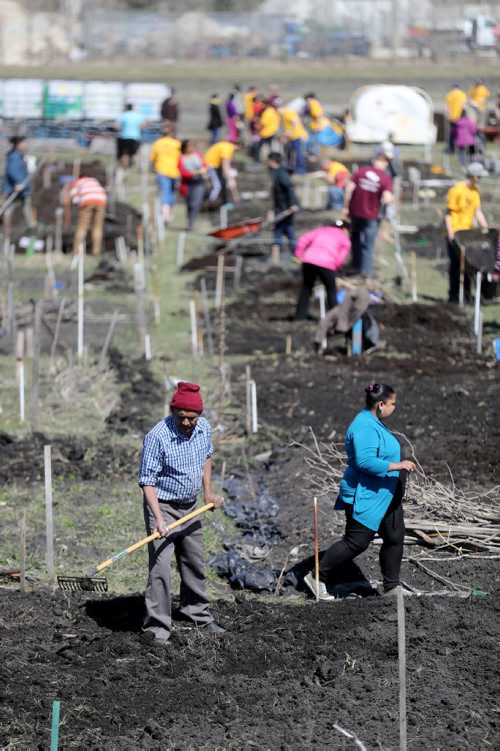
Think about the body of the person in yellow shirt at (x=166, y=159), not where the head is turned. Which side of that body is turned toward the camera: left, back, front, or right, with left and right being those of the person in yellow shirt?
back

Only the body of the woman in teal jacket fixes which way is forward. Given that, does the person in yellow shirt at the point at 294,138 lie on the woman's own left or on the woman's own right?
on the woman's own left

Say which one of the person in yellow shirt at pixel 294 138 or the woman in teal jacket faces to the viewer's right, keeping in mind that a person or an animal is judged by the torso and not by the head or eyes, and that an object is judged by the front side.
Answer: the woman in teal jacket

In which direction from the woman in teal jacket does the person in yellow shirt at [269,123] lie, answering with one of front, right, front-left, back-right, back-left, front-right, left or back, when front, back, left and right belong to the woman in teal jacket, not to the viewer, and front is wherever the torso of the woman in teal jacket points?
left

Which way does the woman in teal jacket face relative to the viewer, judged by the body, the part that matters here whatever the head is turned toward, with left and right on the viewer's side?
facing to the right of the viewer

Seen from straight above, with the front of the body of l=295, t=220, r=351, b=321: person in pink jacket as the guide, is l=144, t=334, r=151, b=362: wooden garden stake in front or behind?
behind

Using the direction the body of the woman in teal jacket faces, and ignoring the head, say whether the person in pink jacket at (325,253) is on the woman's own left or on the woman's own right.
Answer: on the woman's own left

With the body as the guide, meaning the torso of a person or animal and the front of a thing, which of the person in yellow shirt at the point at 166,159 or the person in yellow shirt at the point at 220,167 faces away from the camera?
the person in yellow shirt at the point at 166,159

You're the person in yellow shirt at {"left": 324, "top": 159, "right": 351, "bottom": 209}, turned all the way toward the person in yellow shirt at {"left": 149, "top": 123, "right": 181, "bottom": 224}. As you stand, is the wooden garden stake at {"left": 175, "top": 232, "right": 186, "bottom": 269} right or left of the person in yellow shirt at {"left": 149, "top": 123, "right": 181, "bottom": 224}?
left

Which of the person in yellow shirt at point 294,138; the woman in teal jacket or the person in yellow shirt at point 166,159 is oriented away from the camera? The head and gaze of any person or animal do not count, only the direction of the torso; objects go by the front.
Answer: the person in yellow shirt at point 166,159

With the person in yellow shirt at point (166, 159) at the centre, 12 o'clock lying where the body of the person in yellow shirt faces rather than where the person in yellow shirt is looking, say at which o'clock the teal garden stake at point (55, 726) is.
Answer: The teal garden stake is roughly at 6 o'clock from the person in yellow shirt.
